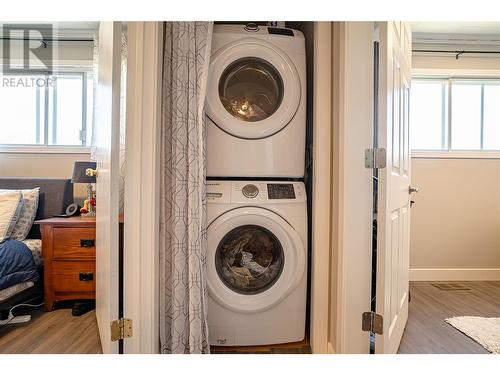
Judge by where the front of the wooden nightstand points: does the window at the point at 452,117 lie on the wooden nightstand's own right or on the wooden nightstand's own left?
on the wooden nightstand's own left

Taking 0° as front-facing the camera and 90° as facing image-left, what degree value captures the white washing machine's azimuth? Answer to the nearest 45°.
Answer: approximately 0°

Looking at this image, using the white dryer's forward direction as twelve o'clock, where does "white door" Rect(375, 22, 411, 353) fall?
The white door is roughly at 10 o'clock from the white dryer.

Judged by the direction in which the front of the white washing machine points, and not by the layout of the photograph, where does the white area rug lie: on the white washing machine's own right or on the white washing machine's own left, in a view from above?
on the white washing machine's own left

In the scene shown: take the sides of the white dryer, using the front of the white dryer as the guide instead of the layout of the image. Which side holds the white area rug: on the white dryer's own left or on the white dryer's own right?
on the white dryer's own left

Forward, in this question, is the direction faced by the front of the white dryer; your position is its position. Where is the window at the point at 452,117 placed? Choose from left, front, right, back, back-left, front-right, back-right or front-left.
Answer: back-left
